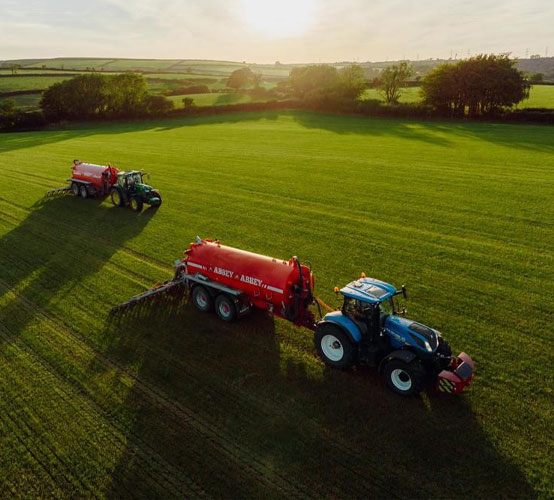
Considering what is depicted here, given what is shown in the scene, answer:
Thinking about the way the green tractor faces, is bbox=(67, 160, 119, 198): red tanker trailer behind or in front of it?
behind

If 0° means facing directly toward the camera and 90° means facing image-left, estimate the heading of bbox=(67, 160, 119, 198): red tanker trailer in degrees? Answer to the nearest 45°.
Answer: approximately 315°

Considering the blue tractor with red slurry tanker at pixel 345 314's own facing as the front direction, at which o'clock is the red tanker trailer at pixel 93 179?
The red tanker trailer is roughly at 6 o'clock from the blue tractor with red slurry tanker.

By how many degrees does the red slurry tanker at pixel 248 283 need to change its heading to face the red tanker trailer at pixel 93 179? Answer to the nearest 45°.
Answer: approximately 180°

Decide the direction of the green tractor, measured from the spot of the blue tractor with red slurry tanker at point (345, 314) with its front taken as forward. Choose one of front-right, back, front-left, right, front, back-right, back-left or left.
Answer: back

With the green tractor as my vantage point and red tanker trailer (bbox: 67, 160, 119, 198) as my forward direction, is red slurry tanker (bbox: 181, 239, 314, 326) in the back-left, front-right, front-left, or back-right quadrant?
back-left

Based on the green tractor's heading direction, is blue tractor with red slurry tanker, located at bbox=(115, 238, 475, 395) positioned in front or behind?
in front

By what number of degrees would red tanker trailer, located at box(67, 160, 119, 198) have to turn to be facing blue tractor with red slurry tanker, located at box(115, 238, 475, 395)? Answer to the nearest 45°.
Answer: approximately 45° to its right

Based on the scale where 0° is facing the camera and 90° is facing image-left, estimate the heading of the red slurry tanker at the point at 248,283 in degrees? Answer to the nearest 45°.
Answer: approximately 315°

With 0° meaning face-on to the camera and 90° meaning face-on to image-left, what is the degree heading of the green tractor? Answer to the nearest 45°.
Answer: approximately 315°

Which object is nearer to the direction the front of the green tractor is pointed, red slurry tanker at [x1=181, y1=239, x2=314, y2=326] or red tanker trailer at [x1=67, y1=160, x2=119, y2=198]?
the red slurry tanker
